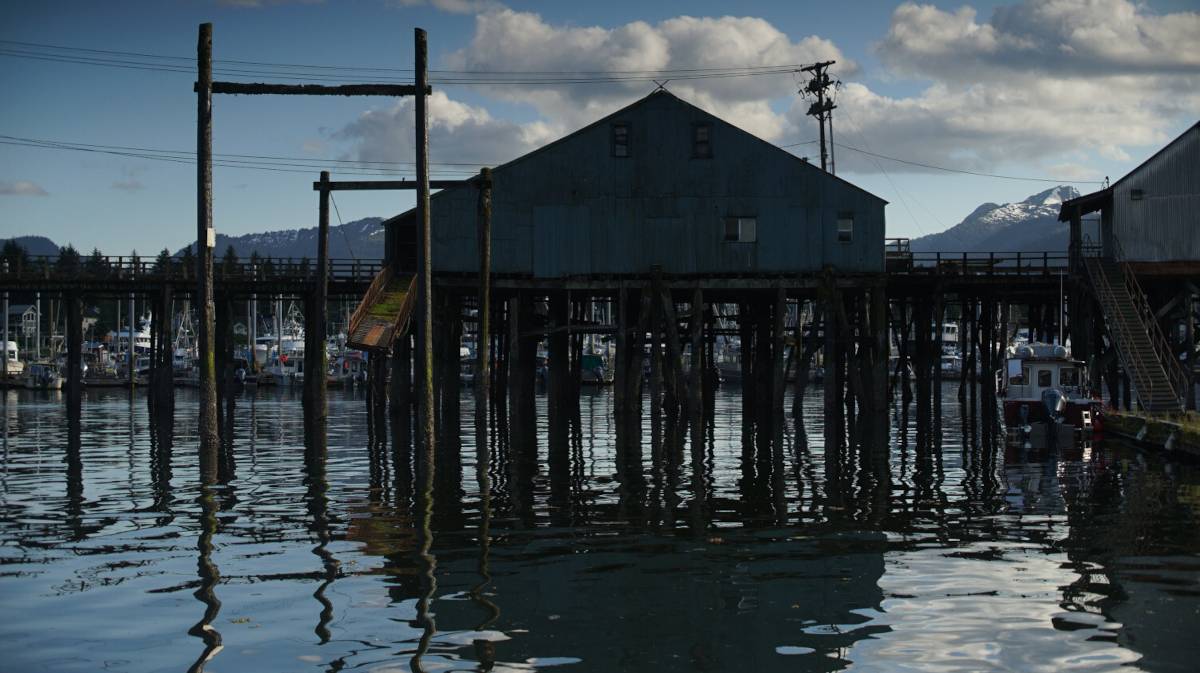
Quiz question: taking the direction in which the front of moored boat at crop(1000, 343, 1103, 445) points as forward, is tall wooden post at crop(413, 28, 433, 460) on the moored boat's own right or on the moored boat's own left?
on the moored boat's own left

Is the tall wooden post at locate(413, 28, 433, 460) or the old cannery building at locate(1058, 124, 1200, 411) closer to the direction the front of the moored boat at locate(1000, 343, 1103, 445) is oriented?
the old cannery building

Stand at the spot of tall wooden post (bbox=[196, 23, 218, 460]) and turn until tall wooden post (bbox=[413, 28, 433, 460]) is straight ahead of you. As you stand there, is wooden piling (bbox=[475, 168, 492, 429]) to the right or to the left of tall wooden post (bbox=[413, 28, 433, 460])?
left

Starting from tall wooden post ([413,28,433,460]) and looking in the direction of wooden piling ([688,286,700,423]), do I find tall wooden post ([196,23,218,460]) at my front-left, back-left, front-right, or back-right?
back-left

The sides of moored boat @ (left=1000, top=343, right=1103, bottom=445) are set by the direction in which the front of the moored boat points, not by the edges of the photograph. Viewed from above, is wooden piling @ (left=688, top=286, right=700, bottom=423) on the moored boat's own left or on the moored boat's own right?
on the moored boat's own left

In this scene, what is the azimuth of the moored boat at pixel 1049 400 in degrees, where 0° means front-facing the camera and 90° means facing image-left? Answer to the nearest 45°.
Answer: approximately 180°

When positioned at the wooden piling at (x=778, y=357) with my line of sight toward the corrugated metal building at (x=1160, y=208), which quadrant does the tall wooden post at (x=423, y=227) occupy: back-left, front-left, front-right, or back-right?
back-right

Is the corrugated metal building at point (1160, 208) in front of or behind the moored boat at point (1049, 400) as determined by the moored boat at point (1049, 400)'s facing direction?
in front

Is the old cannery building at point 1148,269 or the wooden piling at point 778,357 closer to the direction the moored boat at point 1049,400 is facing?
the old cannery building

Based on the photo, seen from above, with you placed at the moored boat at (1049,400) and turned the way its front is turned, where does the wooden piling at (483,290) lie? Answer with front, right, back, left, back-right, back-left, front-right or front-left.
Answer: left

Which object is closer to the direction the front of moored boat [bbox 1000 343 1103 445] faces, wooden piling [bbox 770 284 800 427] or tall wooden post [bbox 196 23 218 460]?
the wooden piling

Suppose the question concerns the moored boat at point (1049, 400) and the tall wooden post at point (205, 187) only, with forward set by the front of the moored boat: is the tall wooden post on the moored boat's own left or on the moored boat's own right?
on the moored boat's own left

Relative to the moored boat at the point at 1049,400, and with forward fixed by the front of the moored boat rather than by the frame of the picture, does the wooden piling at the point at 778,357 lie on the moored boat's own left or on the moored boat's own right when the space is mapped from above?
on the moored boat's own left
